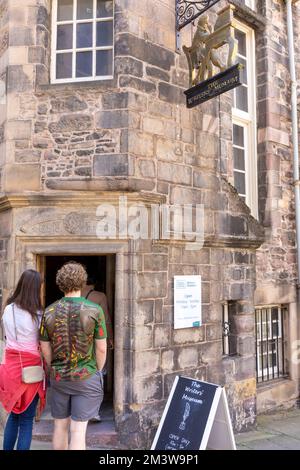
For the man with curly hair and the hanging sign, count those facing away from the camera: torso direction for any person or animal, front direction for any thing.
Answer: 1

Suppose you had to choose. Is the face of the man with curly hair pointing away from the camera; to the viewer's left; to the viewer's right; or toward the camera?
away from the camera

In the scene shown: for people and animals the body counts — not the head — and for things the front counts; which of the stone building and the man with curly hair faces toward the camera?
the stone building

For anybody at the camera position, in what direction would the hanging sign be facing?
facing the viewer and to the left of the viewer

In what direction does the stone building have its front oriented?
toward the camera

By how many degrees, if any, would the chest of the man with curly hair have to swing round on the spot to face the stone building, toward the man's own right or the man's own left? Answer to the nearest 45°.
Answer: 0° — they already face it

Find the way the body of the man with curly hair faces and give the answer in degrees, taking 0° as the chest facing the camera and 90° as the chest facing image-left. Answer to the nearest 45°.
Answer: approximately 180°

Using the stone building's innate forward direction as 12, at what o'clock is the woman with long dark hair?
The woman with long dark hair is roughly at 1 o'clock from the stone building.

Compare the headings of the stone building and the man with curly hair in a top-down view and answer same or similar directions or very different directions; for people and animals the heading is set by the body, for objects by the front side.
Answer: very different directions

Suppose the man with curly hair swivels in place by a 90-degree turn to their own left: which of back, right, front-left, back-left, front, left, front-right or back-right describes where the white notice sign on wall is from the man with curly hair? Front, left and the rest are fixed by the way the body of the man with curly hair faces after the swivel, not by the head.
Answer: back-right

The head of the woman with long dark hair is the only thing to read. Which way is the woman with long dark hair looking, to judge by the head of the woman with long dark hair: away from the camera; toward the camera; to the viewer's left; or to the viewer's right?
away from the camera
